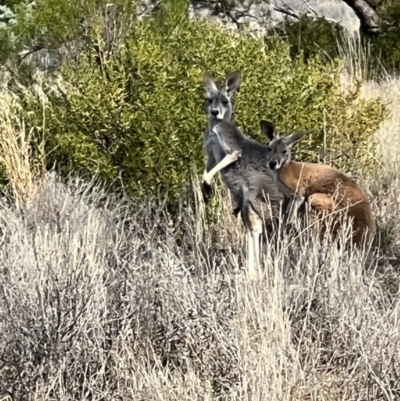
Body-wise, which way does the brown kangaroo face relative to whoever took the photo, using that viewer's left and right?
facing to the left of the viewer

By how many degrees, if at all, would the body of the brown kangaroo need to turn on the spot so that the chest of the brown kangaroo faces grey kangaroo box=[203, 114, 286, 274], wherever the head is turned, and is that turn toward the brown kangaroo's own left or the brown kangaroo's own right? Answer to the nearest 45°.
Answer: approximately 45° to the brown kangaroo's own left

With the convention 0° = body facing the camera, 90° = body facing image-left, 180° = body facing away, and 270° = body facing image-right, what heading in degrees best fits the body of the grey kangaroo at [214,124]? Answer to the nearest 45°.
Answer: approximately 45°

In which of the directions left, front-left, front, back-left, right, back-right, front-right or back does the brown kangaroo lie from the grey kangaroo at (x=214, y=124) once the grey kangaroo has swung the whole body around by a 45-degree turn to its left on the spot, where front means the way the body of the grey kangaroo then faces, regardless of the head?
left
